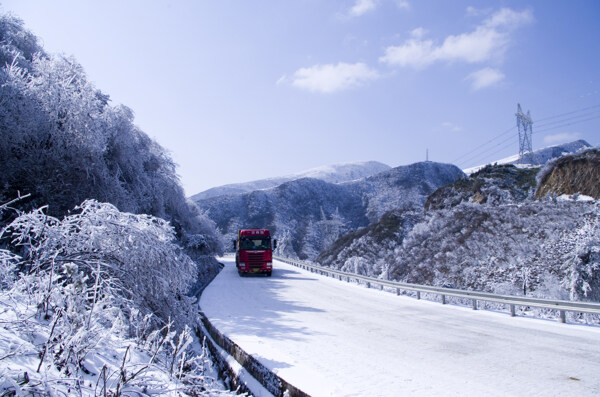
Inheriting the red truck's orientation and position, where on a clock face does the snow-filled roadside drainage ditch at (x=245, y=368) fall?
The snow-filled roadside drainage ditch is roughly at 12 o'clock from the red truck.

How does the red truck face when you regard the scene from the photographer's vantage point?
facing the viewer
